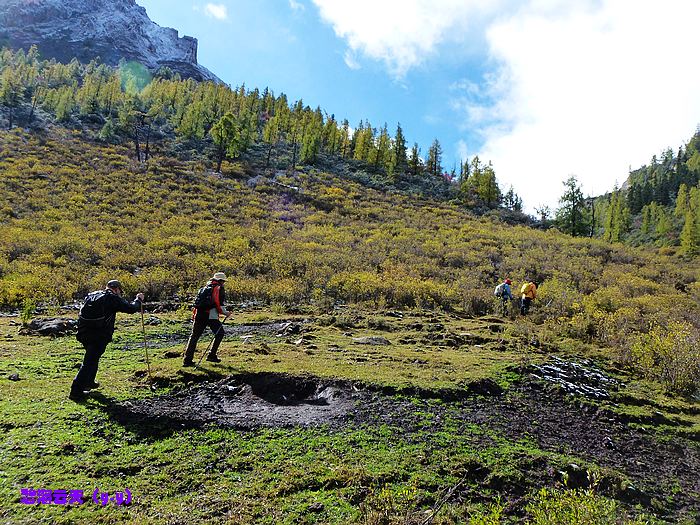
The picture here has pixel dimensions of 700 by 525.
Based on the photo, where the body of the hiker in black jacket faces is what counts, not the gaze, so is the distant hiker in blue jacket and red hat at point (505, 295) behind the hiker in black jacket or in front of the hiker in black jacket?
in front

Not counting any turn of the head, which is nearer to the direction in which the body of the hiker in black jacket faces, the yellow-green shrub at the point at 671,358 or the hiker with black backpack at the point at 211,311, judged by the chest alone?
the hiker with black backpack

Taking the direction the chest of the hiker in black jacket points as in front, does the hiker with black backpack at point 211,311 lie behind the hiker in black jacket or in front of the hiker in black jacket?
in front

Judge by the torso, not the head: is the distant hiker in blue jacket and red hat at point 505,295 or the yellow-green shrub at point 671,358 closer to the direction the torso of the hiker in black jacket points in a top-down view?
the distant hiker in blue jacket and red hat

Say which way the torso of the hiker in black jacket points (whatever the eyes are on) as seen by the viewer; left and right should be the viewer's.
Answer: facing away from the viewer and to the right of the viewer

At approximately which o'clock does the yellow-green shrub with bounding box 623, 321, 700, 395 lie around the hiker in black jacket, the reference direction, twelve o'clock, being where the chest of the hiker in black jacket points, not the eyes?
The yellow-green shrub is roughly at 2 o'clock from the hiker in black jacket.
